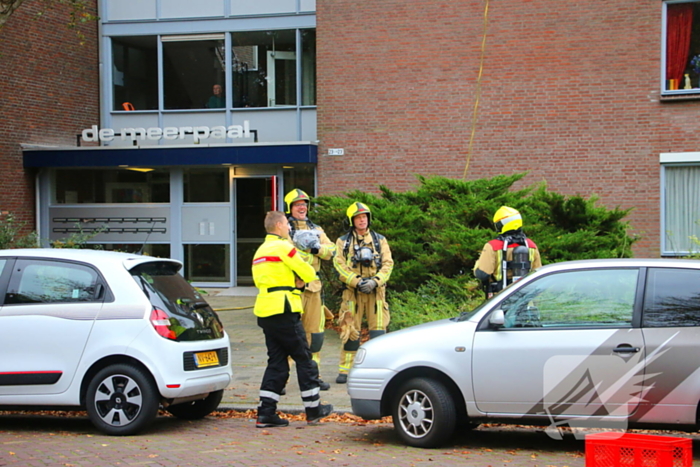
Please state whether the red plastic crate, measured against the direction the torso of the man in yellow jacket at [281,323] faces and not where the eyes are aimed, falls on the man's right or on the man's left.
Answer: on the man's right

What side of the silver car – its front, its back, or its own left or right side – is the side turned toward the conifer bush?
right

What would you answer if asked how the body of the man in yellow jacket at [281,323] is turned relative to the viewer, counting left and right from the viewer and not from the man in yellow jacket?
facing away from the viewer and to the right of the viewer

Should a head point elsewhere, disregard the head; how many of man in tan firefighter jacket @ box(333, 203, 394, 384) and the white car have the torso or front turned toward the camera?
1

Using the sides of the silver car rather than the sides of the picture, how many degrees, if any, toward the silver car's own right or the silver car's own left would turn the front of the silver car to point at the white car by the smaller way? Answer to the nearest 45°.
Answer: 0° — it already faces it

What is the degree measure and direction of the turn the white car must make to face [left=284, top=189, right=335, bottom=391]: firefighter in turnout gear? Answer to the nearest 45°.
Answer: approximately 90° to its right

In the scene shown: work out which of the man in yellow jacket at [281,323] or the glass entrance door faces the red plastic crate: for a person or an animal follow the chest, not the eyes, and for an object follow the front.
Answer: the glass entrance door

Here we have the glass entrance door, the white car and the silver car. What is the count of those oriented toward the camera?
1

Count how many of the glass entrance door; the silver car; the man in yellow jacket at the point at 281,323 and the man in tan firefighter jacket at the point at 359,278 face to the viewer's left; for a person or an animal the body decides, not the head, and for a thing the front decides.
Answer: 1

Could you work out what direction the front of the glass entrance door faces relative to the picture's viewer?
facing the viewer

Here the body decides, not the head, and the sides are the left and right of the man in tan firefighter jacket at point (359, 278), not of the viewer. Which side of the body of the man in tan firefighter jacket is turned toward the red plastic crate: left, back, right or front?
front

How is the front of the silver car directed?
to the viewer's left

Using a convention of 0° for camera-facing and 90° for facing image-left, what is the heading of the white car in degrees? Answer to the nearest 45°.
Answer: approximately 135°

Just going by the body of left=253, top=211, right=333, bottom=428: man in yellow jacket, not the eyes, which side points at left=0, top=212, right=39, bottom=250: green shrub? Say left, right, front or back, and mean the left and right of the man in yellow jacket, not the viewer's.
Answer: left
